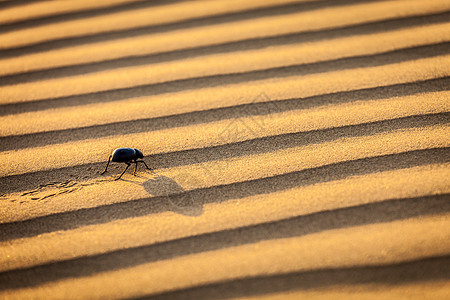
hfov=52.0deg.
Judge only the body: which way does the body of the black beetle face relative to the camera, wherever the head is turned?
to the viewer's right
